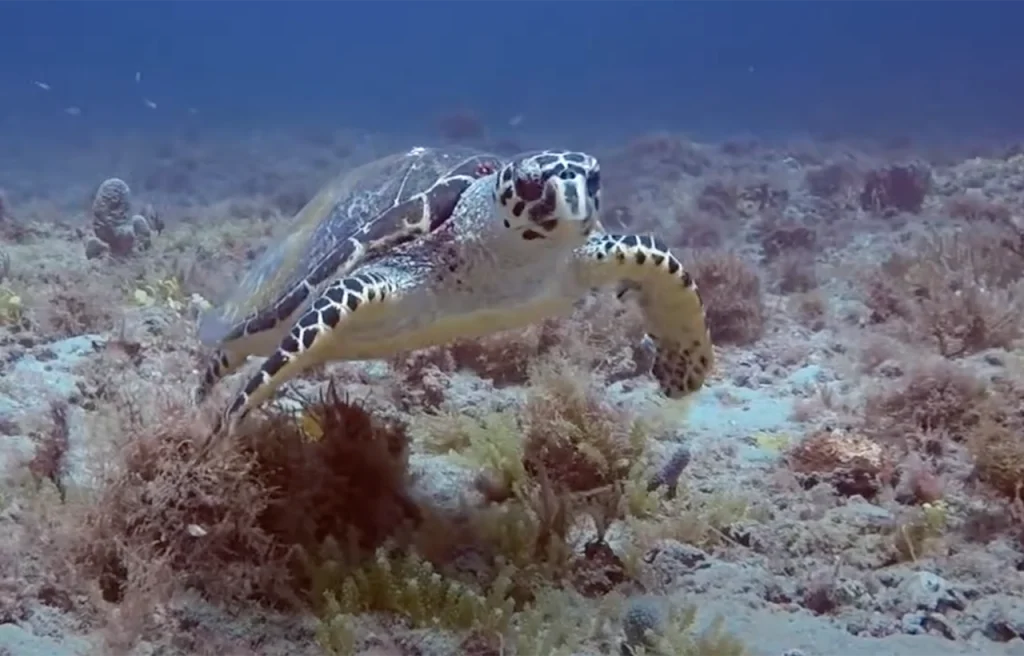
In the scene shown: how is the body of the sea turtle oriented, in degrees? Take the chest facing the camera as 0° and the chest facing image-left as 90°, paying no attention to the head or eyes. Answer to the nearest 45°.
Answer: approximately 315°

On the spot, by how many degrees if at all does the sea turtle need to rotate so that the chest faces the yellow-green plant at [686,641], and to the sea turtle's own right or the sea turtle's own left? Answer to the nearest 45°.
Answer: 0° — it already faces it

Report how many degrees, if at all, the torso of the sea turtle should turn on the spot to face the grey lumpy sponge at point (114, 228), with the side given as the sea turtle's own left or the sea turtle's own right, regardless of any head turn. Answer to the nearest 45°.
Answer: approximately 180°

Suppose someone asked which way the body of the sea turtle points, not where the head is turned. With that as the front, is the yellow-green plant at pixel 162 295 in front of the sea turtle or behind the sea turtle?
behind

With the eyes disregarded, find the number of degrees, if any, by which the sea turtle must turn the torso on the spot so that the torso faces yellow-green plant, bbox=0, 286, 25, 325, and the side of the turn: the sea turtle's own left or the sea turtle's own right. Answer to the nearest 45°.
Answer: approximately 180°

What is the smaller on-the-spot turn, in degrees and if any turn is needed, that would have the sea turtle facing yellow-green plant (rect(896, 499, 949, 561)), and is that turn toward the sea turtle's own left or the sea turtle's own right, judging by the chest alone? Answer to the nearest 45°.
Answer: approximately 45° to the sea turtle's own left

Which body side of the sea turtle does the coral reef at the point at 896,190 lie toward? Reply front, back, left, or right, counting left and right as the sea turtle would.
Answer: left
